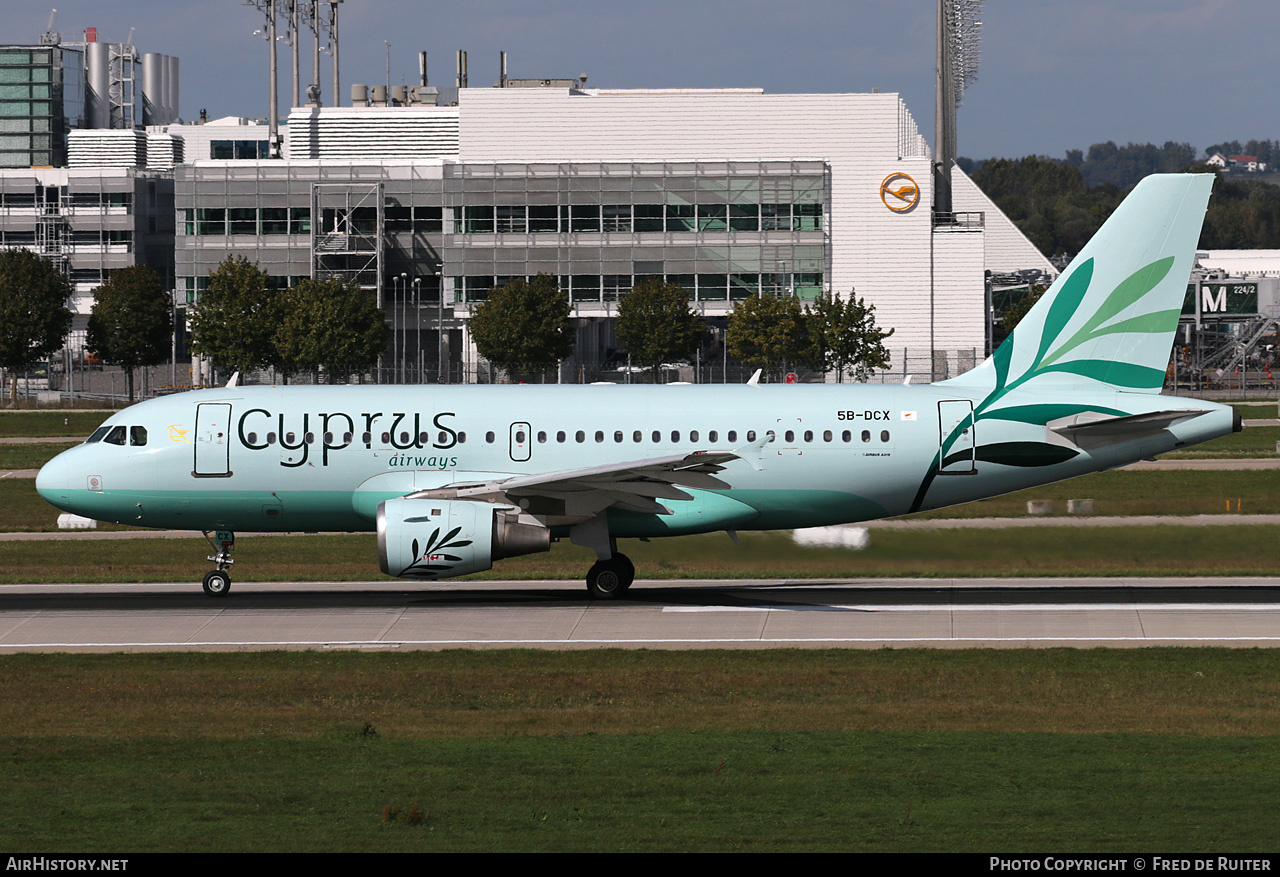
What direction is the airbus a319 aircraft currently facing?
to the viewer's left
